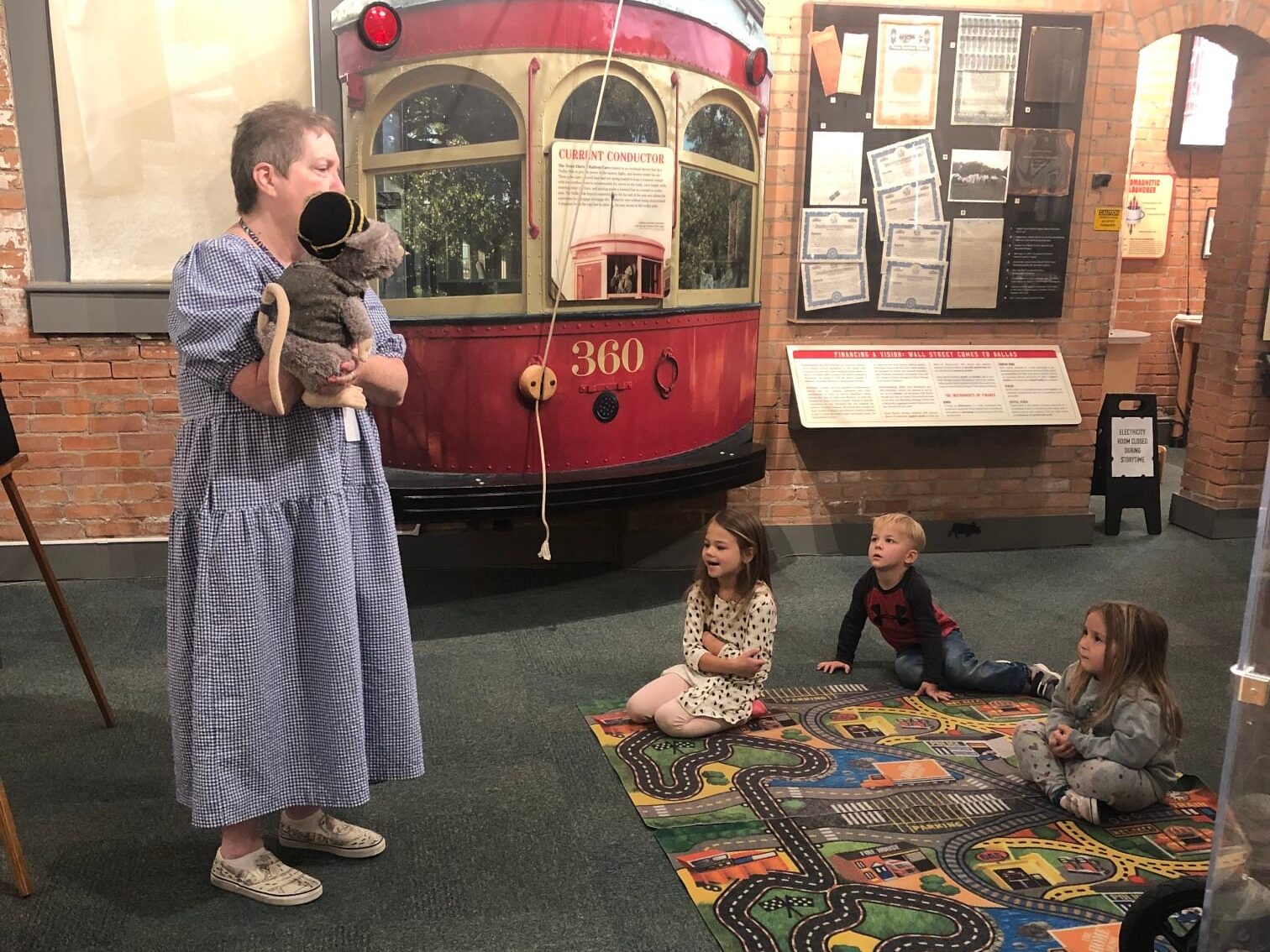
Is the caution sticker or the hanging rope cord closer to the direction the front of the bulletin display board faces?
the hanging rope cord

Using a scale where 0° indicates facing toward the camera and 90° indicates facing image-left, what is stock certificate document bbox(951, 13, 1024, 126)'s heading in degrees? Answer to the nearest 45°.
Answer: approximately 0°

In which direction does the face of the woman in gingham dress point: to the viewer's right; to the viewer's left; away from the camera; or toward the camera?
to the viewer's right

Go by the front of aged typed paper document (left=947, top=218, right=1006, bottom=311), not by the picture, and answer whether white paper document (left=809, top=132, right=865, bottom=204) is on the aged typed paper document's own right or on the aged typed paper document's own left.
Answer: on the aged typed paper document's own right
